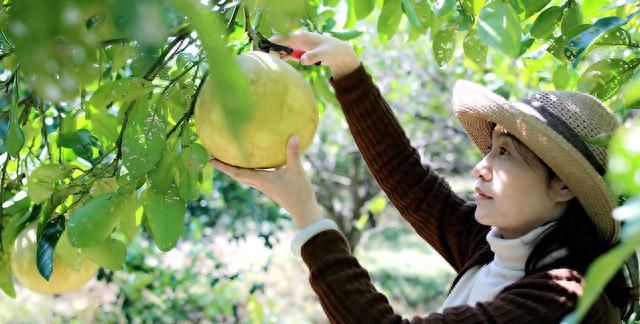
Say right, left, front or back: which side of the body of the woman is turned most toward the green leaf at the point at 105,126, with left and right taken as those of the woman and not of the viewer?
front

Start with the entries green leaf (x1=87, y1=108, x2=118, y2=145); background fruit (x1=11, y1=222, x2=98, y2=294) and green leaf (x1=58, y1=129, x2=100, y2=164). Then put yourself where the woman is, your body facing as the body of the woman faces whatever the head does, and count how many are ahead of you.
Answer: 3

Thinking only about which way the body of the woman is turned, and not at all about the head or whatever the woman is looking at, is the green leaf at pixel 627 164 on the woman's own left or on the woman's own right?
on the woman's own left

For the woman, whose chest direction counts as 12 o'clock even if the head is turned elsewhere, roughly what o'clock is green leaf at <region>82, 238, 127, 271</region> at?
The green leaf is roughly at 11 o'clock from the woman.

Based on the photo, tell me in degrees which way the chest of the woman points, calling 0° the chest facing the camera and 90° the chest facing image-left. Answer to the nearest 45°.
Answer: approximately 90°

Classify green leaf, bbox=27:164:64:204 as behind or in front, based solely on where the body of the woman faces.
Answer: in front

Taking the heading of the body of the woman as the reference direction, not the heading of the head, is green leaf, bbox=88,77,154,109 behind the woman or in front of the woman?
in front

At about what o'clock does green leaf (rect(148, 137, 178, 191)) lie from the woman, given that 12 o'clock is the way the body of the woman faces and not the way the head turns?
The green leaf is roughly at 11 o'clock from the woman.

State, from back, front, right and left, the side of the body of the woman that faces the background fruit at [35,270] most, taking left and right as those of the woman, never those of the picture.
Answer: front

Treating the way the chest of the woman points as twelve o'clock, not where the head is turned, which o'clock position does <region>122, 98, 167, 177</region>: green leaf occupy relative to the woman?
The green leaf is roughly at 11 o'clock from the woman.
